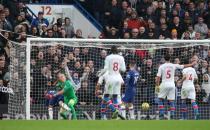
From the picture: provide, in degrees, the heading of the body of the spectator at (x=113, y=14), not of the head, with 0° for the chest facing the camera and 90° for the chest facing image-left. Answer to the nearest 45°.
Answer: approximately 0°

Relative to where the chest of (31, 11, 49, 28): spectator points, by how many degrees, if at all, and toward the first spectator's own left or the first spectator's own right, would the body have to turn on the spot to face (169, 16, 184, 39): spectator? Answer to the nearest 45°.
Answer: approximately 90° to the first spectator's own left

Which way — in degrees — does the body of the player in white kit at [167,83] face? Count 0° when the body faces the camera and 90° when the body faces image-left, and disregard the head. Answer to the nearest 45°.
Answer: approximately 180°

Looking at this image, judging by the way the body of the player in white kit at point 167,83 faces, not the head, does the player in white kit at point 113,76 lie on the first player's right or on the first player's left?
on the first player's left

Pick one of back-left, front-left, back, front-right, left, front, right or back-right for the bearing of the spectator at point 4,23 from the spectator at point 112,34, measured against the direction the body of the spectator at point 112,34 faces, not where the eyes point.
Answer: right

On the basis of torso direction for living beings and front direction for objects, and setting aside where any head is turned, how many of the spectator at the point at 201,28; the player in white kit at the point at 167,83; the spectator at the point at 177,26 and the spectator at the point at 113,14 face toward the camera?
3

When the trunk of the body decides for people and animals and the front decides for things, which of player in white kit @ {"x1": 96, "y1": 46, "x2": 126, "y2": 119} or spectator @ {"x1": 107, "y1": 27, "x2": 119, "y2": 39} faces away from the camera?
the player in white kit
